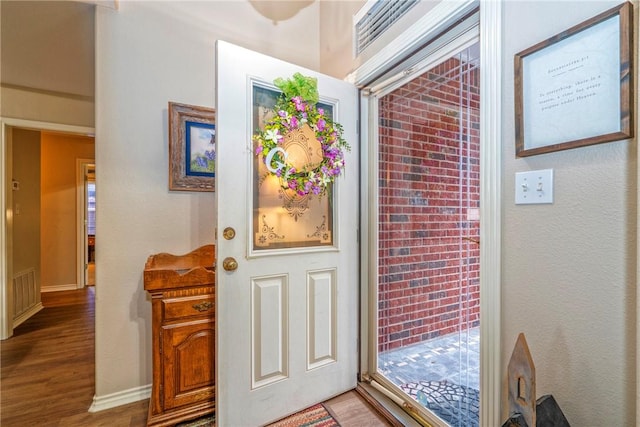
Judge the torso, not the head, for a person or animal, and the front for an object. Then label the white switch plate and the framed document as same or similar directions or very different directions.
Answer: same or similar directions

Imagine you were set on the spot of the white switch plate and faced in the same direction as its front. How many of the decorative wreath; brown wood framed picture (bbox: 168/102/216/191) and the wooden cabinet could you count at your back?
0

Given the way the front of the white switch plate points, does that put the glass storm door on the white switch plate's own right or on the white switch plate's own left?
on the white switch plate's own right

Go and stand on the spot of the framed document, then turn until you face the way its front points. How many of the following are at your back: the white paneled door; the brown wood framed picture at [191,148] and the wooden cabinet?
0

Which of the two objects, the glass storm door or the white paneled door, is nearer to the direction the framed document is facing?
the white paneled door

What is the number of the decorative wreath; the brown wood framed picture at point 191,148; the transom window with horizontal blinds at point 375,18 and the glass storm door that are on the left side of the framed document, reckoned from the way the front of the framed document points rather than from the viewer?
0

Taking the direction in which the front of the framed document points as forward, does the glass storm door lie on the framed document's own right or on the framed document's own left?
on the framed document's own right

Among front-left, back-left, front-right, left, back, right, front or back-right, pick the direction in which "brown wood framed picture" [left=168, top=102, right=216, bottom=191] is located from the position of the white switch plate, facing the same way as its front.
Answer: front-right

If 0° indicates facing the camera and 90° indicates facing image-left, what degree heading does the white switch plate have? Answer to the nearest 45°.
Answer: approximately 45°

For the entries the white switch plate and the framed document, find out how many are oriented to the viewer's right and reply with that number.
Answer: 0

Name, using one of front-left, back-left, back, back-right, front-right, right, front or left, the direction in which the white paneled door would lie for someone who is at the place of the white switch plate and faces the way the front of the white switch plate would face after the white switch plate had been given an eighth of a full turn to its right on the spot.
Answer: front

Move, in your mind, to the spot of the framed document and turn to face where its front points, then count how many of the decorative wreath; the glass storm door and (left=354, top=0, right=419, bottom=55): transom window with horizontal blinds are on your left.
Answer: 0

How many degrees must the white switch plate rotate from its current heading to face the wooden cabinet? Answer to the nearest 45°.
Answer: approximately 45° to its right

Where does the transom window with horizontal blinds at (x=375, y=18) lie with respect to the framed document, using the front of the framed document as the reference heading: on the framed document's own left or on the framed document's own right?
on the framed document's own right
